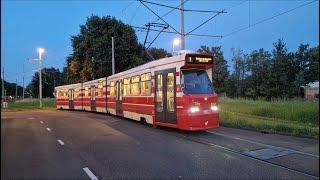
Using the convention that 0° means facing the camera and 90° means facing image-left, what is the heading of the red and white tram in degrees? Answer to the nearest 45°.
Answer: approximately 315°
